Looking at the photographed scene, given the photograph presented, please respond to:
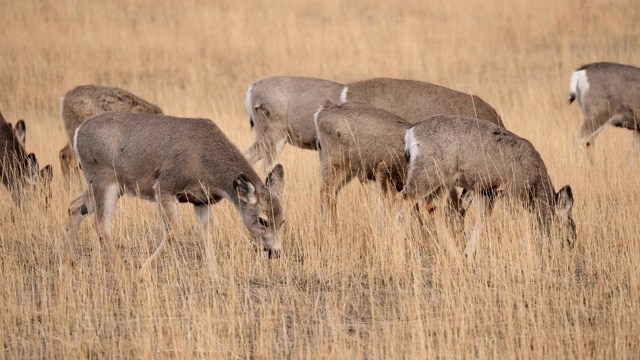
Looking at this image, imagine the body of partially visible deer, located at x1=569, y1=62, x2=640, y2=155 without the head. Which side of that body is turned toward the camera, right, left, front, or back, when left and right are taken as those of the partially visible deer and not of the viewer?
right

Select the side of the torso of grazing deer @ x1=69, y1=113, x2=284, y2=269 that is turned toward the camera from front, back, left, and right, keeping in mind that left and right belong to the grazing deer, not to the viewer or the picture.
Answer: right

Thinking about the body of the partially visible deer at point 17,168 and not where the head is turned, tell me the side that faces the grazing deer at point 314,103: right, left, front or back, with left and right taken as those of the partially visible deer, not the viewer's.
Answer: front

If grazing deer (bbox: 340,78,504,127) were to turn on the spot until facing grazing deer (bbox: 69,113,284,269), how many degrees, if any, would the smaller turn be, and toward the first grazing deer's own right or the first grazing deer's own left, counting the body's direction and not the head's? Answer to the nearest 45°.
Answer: approximately 135° to the first grazing deer's own right

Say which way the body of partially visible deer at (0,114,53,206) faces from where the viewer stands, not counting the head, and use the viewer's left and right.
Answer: facing to the right of the viewer

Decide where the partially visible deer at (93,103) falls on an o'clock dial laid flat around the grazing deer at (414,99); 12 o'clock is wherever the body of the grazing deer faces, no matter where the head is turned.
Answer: The partially visible deer is roughly at 6 o'clock from the grazing deer.

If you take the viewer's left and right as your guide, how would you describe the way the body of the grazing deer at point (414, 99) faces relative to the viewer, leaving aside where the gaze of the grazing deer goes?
facing to the right of the viewer

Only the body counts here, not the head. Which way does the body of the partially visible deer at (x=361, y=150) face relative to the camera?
to the viewer's right

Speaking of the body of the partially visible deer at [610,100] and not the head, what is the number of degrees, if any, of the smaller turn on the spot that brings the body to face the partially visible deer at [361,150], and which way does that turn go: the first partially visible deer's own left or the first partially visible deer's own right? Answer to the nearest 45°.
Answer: approximately 135° to the first partially visible deer's own right

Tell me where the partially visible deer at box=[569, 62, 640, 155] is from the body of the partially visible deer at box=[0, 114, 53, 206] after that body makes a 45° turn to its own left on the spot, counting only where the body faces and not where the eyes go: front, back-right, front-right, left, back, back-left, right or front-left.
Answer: front-right

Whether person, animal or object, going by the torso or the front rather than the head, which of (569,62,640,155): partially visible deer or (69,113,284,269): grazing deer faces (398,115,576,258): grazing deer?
(69,113,284,269): grazing deer

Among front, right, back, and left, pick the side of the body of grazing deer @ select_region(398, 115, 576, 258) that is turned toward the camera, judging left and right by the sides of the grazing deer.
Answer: right

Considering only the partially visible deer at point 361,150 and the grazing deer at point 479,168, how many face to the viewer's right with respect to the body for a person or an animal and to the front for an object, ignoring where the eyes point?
2
